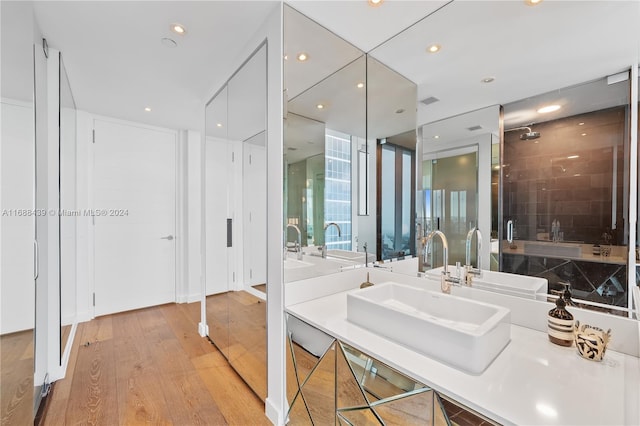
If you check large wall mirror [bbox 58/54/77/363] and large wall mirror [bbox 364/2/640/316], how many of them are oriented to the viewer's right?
1

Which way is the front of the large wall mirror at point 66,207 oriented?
to the viewer's right

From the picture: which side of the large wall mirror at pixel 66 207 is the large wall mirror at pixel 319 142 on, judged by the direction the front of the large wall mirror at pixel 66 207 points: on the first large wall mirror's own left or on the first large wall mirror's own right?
on the first large wall mirror's own right

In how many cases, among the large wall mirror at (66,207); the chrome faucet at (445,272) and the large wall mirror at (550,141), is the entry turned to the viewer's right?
1

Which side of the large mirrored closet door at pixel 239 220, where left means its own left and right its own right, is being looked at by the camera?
left

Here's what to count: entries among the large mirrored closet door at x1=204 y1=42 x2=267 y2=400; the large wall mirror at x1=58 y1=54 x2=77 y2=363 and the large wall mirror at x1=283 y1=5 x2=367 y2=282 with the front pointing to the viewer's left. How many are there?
1

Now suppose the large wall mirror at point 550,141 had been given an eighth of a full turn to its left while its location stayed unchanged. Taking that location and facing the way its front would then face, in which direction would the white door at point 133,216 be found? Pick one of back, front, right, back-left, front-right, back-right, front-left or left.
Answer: right

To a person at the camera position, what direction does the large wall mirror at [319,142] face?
facing the viewer and to the right of the viewer

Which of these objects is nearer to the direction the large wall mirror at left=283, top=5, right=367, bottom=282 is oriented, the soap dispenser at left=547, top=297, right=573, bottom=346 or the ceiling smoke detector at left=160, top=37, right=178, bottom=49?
the soap dispenser
